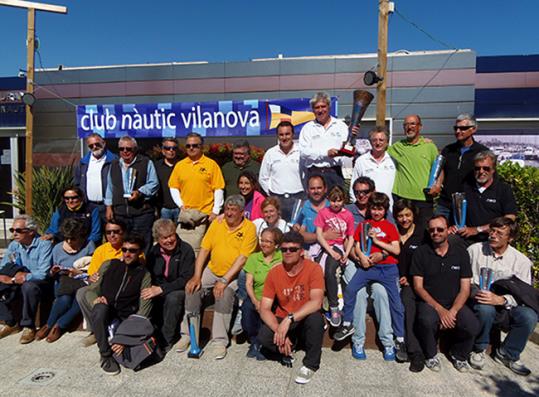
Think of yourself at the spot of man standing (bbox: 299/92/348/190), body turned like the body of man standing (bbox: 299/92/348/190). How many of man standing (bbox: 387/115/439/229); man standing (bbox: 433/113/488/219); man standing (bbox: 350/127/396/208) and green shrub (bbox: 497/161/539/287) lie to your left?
4

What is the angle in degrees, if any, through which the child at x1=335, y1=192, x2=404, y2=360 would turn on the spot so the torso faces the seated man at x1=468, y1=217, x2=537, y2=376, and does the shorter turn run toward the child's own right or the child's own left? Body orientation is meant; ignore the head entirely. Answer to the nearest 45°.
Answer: approximately 90° to the child's own left

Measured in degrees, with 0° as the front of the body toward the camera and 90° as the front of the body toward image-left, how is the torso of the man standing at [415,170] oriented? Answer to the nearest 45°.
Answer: approximately 0°

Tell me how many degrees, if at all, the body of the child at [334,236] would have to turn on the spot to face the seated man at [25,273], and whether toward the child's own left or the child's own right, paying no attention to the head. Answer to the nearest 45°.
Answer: approximately 90° to the child's own right

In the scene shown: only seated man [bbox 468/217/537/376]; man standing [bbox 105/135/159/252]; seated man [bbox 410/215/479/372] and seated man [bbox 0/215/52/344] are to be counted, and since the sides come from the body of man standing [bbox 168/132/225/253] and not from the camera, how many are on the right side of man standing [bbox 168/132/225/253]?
2

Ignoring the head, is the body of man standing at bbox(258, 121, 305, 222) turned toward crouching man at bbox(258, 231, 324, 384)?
yes

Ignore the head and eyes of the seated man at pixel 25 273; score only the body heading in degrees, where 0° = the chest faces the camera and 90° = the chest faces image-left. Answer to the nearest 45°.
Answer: approximately 45°

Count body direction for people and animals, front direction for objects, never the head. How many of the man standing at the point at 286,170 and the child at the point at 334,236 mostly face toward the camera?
2

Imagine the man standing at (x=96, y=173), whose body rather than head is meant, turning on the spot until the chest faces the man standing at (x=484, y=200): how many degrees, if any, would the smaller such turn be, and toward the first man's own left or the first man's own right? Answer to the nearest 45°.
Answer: approximately 45° to the first man's own left

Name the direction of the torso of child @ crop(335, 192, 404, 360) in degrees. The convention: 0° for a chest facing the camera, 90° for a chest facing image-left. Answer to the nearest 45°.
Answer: approximately 0°
